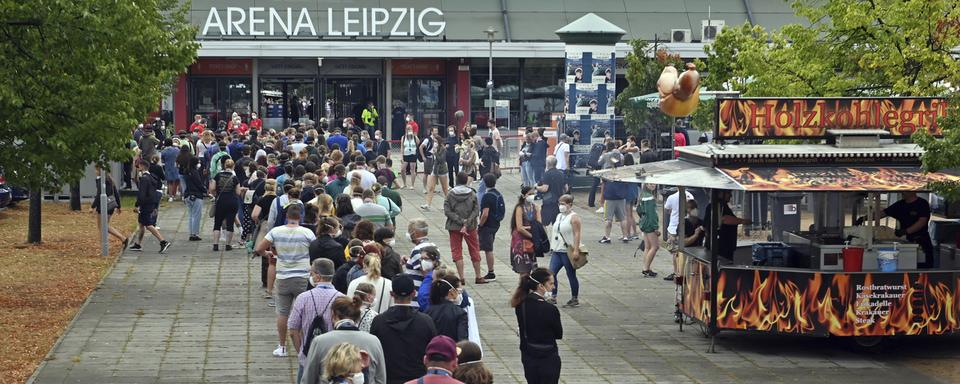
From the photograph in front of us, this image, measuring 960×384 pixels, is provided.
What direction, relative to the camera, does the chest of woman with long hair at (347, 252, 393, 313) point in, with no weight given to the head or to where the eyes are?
away from the camera

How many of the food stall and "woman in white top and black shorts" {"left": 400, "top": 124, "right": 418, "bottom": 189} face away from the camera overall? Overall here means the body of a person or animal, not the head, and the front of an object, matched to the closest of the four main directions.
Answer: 0

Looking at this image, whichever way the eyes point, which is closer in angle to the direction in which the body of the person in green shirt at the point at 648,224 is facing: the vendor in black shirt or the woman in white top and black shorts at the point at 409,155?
the vendor in black shirt

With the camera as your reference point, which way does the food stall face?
facing the viewer

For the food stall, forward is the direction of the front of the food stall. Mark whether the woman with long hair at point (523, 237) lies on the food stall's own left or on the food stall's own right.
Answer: on the food stall's own right

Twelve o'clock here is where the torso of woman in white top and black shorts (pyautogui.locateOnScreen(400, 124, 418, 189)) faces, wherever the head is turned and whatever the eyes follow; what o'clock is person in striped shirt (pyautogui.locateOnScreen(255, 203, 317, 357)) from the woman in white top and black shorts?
The person in striped shirt is roughly at 12 o'clock from the woman in white top and black shorts.

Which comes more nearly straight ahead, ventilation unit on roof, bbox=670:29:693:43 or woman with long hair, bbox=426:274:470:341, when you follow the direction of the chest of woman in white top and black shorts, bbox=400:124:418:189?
the woman with long hair

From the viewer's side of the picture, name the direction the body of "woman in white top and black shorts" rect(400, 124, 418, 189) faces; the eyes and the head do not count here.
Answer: toward the camera

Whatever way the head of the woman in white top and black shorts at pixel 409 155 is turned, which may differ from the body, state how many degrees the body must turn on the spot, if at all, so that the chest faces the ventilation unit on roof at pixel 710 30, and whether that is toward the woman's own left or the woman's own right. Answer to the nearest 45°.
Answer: approximately 135° to the woman's own left

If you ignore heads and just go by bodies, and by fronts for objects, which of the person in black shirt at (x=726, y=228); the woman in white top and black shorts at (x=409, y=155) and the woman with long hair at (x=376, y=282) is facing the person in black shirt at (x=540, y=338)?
the woman in white top and black shorts at (x=409, y=155)

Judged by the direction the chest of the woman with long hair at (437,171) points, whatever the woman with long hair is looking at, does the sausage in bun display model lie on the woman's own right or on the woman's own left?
on the woman's own left

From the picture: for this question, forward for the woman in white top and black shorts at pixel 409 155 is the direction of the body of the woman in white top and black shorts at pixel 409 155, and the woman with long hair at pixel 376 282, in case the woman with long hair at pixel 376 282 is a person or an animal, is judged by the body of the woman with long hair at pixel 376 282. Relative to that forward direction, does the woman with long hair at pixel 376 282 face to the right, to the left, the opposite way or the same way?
the opposite way
